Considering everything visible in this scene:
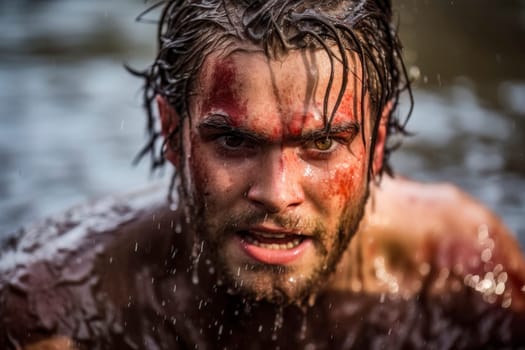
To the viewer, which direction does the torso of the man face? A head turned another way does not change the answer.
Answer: toward the camera
